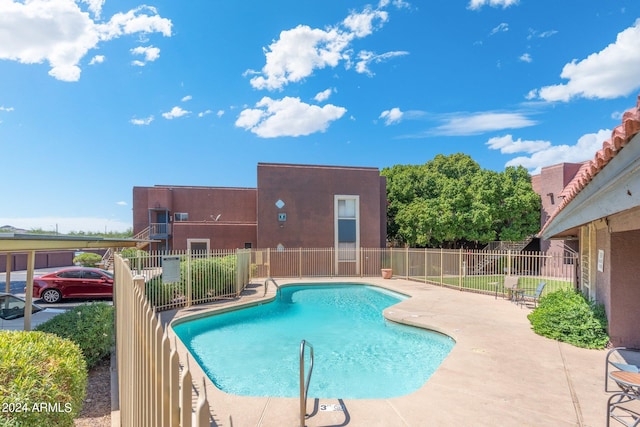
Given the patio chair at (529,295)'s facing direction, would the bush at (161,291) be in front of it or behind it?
in front

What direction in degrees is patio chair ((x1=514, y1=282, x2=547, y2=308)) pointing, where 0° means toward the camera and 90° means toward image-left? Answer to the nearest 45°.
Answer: approximately 90°

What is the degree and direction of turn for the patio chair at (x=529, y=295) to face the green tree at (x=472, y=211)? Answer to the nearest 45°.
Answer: approximately 90° to its right

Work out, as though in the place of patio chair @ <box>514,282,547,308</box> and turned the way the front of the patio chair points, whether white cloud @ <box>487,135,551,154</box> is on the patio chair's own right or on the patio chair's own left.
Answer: on the patio chair's own right
